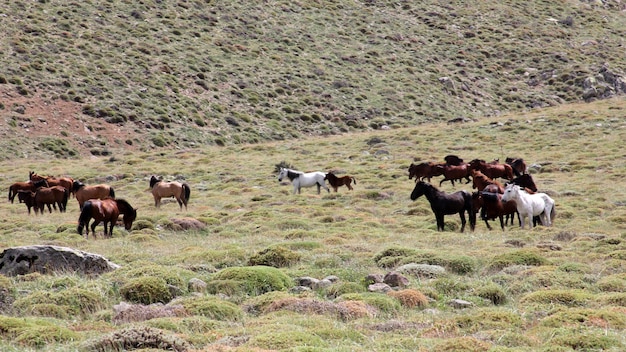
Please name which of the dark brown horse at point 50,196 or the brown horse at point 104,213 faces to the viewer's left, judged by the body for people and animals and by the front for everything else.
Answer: the dark brown horse

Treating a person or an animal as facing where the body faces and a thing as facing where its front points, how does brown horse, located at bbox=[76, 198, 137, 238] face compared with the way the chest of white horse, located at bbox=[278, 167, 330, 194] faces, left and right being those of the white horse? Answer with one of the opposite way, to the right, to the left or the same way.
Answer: the opposite way

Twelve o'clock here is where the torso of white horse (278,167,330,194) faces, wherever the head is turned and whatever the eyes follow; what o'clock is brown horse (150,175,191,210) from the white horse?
The brown horse is roughly at 11 o'clock from the white horse.

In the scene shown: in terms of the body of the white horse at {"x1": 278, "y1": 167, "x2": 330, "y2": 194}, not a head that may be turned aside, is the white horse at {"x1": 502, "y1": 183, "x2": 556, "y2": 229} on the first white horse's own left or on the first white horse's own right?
on the first white horse's own left

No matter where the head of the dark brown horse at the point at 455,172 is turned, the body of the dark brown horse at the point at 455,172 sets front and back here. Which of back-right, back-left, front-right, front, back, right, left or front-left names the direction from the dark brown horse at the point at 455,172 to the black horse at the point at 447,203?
left

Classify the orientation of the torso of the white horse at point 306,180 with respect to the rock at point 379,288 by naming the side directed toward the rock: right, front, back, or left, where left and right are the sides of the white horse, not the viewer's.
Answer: left

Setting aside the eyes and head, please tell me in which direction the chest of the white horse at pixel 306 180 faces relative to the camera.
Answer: to the viewer's left

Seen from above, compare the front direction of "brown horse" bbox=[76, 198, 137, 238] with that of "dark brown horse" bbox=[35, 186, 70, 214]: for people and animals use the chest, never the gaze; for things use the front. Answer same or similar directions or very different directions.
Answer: very different directions

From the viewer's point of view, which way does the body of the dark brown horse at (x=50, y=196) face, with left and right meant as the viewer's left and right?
facing to the left of the viewer

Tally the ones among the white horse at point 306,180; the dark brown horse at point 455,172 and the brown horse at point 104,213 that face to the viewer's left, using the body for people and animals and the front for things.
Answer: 2

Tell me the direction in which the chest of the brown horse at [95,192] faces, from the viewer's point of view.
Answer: to the viewer's left

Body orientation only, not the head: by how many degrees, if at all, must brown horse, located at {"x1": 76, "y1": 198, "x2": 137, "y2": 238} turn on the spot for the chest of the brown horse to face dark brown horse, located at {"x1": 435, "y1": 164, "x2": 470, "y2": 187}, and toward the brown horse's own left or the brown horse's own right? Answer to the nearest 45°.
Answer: approximately 45° to the brown horse's own left

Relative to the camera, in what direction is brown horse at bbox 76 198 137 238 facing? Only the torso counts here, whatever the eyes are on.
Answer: to the viewer's right

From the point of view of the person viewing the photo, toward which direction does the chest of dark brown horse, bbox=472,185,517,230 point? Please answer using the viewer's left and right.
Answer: facing the viewer and to the left of the viewer

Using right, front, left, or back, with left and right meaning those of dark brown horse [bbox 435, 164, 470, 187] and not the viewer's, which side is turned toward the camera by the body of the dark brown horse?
left

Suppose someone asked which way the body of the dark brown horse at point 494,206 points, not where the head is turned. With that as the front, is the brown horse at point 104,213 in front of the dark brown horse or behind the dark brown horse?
in front
